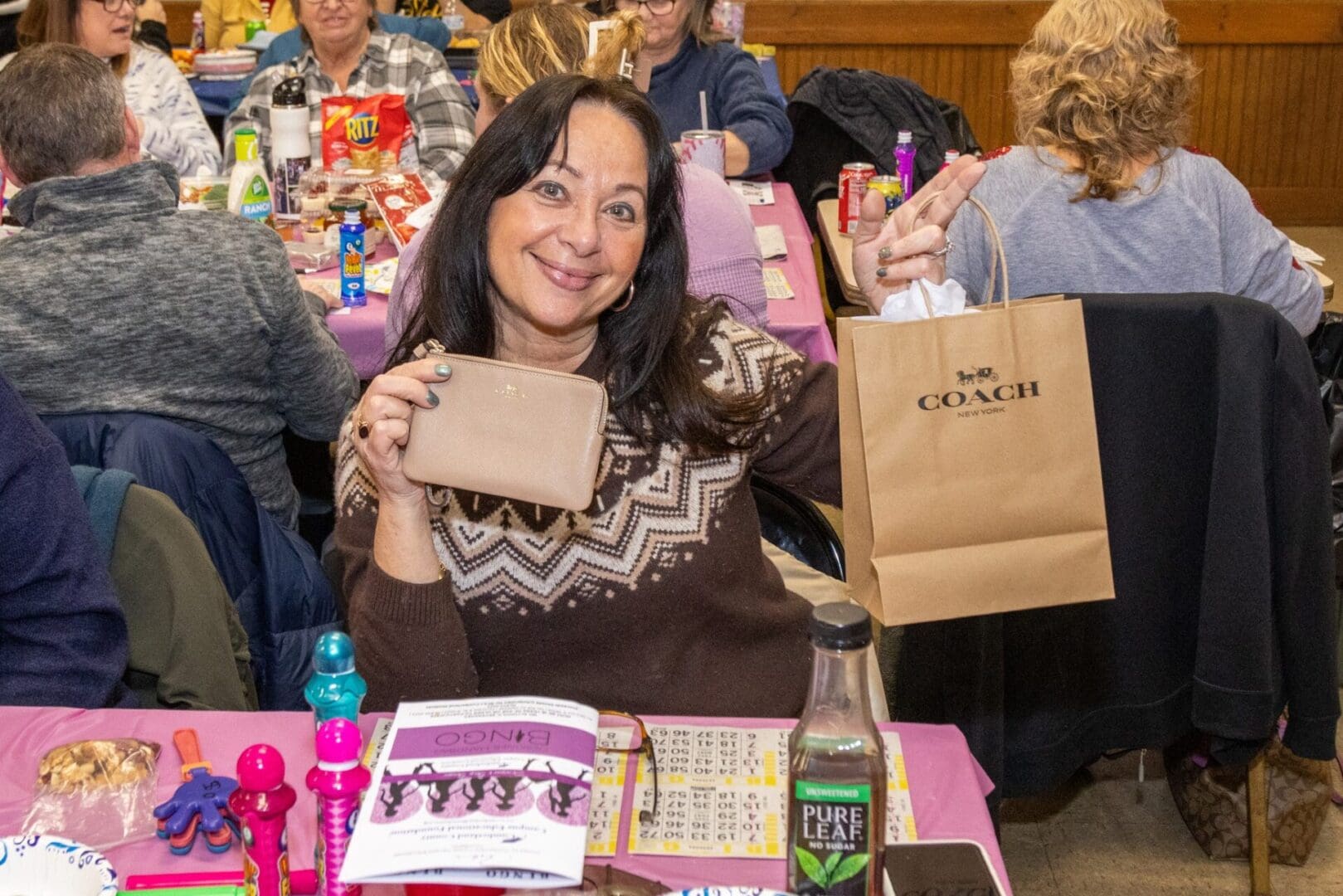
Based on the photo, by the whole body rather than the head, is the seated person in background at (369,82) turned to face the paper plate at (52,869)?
yes

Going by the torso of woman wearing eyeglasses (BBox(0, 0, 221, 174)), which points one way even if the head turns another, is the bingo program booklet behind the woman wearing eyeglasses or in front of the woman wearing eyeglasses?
in front

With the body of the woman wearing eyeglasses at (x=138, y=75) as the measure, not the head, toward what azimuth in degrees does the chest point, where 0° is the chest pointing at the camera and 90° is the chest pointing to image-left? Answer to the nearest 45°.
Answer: approximately 315°

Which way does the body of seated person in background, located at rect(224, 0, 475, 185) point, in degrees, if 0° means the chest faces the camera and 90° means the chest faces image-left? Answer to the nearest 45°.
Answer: approximately 0°

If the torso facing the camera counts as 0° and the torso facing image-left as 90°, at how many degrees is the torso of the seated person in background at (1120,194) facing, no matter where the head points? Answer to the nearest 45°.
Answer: approximately 180°

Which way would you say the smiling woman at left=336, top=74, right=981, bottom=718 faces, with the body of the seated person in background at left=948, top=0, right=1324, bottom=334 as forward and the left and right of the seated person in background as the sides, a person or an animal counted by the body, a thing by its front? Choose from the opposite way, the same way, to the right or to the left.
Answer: the opposite way

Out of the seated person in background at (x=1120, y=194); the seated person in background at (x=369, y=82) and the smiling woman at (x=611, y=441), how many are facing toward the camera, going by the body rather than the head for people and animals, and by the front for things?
2

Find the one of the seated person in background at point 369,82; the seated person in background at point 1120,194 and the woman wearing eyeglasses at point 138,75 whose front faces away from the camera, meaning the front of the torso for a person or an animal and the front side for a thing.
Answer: the seated person in background at point 1120,194

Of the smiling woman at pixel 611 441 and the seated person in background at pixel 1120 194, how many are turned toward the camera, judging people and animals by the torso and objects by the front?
1

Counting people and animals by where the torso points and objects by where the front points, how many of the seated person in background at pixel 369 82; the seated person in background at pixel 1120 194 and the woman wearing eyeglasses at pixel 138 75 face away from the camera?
1

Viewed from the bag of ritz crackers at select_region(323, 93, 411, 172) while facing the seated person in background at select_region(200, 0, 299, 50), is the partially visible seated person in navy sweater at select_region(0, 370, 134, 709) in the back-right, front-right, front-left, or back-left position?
back-left

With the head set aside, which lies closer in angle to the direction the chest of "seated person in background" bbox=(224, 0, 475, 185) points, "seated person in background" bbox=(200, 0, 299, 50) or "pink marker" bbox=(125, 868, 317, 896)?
the pink marker

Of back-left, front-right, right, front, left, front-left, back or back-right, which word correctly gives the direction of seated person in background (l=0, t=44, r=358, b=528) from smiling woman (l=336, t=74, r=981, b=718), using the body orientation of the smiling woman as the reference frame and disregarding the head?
back-right

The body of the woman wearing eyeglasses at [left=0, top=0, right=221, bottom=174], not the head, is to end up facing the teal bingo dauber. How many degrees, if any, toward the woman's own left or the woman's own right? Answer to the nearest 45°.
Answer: approximately 45° to the woman's own right

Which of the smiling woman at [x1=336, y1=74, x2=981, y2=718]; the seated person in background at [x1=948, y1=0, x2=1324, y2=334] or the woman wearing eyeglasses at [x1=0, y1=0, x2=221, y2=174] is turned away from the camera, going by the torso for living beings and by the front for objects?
the seated person in background

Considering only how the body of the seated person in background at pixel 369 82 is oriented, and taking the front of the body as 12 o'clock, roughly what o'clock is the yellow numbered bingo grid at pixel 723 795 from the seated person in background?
The yellow numbered bingo grid is roughly at 12 o'clock from the seated person in background.
